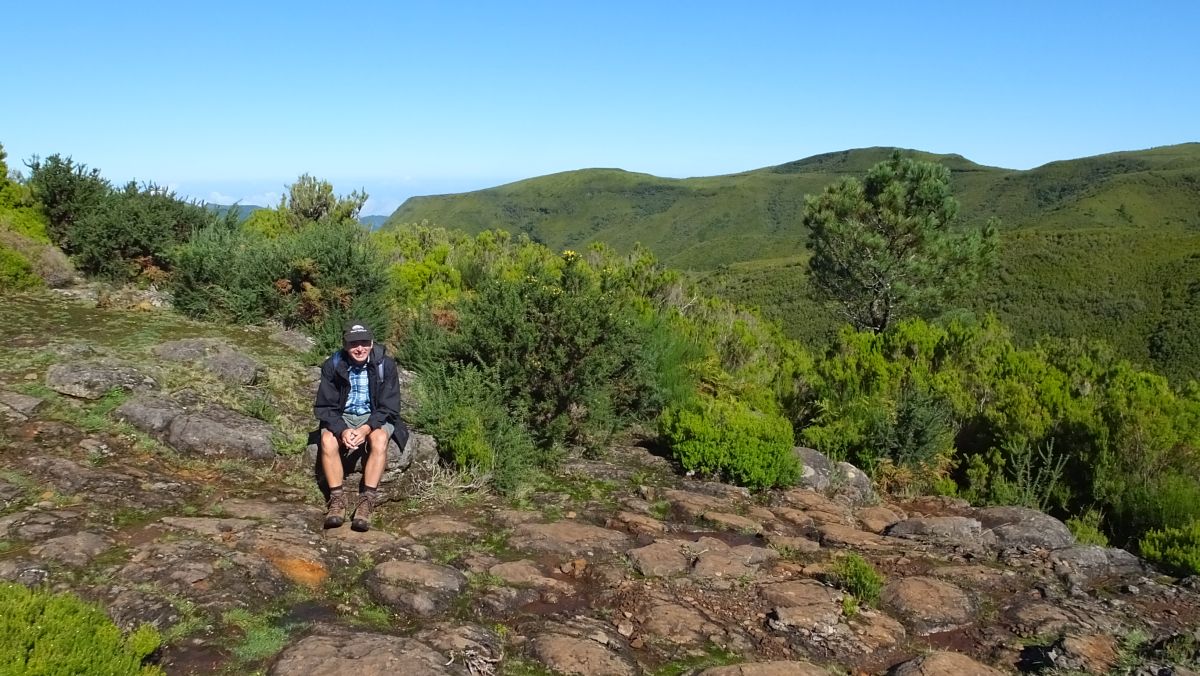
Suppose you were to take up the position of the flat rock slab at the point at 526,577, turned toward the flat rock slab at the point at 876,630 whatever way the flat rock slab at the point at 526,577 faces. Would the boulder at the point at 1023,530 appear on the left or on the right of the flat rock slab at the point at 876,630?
left

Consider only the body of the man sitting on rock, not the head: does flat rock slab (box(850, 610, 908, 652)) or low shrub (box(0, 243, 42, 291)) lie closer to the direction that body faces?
the flat rock slab

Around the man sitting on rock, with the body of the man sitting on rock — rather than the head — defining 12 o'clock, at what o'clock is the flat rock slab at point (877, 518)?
The flat rock slab is roughly at 9 o'clock from the man sitting on rock.

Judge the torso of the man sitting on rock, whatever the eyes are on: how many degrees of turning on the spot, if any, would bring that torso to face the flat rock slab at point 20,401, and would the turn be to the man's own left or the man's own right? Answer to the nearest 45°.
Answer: approximately 90° to the man's own right

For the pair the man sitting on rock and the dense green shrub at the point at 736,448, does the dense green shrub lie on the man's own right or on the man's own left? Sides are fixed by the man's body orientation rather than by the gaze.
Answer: on the man's own left

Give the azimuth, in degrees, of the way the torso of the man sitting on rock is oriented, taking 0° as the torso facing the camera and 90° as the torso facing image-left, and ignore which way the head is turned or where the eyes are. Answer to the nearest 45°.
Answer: approximately 0°

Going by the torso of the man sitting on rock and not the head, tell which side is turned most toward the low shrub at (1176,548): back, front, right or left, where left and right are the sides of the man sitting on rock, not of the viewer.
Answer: left

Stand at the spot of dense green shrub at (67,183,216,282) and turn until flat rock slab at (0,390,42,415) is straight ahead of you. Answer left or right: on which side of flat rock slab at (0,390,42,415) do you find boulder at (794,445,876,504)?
left

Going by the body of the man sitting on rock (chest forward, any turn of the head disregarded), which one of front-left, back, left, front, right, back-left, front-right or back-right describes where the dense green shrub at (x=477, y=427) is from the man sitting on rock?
back-left

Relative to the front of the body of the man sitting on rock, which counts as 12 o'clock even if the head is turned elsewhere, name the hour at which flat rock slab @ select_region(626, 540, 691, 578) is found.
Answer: The flat rock slab is roughly at 10 o'clock from the man sitting on rock.

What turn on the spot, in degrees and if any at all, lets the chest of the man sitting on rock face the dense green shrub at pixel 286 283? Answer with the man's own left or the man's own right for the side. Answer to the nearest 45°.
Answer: approximately 180°

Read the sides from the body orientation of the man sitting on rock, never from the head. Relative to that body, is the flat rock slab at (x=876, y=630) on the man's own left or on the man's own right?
on the man's own left

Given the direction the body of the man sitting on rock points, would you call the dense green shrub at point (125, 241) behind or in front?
behind

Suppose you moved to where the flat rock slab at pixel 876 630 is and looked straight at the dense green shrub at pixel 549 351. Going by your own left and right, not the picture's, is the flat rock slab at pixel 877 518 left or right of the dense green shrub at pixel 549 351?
right
